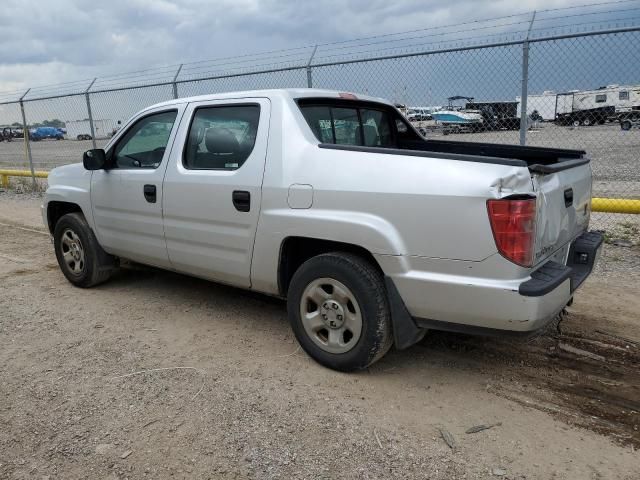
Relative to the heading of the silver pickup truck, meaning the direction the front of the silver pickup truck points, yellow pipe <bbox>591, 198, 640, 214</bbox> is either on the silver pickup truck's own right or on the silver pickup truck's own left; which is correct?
on the silver pickup truck's own right

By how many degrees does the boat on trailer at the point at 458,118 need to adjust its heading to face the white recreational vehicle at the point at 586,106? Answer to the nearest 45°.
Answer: approximately 135° to its right

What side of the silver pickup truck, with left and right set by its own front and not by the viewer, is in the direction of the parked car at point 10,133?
front

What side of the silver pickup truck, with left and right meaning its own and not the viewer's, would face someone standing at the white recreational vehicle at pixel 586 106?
right

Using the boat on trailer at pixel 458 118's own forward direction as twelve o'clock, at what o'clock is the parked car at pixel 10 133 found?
The parked car is roughly at 1 o'clock from the boat on trailer.

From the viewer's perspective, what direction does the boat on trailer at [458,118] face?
to the viewer's left

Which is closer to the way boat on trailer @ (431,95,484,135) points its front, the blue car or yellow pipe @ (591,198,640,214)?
the blue car

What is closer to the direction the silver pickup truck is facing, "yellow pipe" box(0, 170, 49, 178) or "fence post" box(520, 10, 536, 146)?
the yellow pipe

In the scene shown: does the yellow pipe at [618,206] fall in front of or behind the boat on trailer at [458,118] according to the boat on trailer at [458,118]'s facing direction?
behind

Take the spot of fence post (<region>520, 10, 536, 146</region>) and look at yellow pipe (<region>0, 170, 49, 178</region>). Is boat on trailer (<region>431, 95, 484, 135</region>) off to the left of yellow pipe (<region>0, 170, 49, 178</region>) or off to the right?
right

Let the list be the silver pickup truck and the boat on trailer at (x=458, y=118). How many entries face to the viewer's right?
0

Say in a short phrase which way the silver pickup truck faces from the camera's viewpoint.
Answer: facing away from the viewer and to the left of the viewer

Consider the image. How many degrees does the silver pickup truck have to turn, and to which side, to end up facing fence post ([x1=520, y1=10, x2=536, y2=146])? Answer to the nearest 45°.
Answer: approximately 90° to its right

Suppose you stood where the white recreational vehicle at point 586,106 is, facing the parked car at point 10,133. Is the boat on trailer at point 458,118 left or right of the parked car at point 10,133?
left

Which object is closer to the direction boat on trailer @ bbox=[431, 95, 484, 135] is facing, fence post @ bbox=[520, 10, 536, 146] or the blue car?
the blue car
